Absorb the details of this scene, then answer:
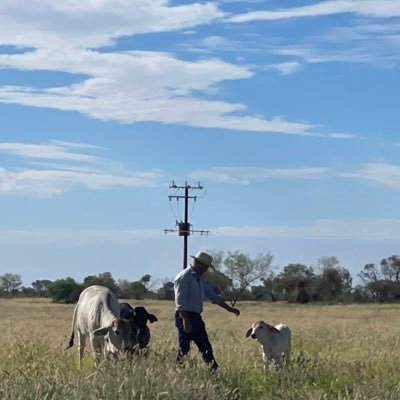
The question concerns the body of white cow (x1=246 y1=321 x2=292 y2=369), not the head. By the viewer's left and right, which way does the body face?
facing the viewer and to the left of the viewer

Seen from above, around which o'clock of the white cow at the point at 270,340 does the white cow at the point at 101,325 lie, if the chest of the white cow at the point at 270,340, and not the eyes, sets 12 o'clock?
the white cow at the point at 101,325 is roughly at 1 o'clock from the white cow at the point at 270,340.

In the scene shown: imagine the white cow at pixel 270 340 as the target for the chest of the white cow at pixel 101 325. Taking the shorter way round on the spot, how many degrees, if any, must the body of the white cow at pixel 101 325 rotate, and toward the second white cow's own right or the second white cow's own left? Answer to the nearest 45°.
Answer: approximately 45° to the second white cow's own left

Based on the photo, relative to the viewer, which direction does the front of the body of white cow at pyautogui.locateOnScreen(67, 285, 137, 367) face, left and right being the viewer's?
facing the viewer and to the right of the viewer

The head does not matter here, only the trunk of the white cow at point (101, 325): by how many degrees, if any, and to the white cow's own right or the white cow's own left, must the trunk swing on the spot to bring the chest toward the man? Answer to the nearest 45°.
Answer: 0° — it already faces them

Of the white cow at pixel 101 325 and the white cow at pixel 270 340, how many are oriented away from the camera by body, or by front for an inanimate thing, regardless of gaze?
0
